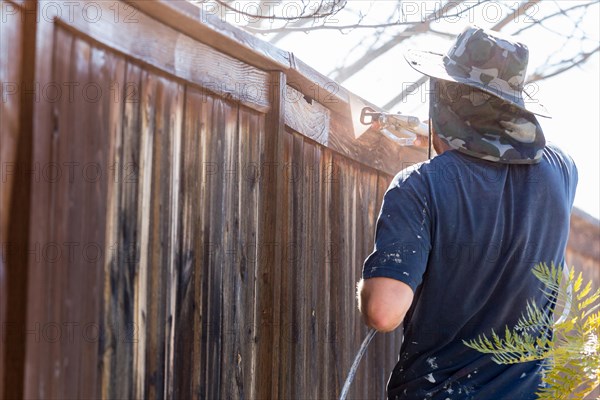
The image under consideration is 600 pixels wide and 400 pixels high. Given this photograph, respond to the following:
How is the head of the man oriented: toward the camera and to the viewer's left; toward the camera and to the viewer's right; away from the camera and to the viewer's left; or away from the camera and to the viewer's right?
away from the camera and to the viewer's left

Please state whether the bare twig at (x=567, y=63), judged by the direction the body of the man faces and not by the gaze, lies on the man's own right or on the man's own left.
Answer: on the man's own right

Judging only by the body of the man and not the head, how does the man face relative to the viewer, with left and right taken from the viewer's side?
facing away from the viewer and to the left of the viewer
